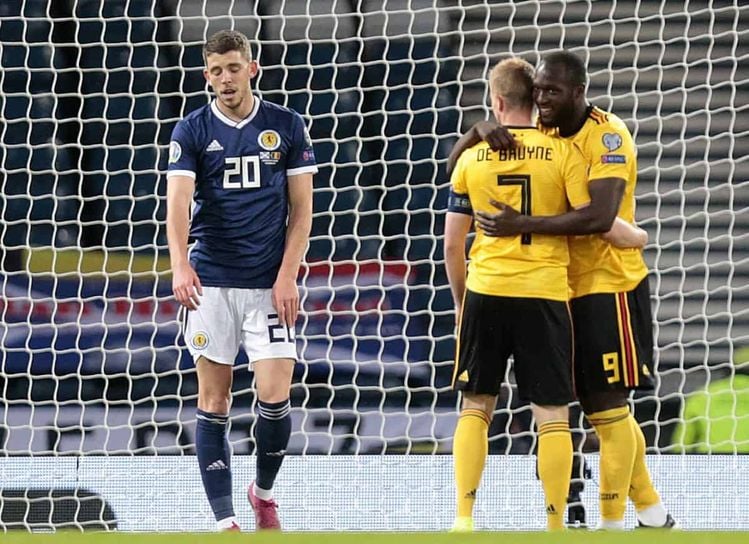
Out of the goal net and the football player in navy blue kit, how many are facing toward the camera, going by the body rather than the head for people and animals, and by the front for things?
2

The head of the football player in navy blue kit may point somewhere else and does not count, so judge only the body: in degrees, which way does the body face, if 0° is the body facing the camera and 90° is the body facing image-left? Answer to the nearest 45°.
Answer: approximately 0°

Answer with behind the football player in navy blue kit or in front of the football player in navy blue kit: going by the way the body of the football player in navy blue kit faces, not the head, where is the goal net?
behind

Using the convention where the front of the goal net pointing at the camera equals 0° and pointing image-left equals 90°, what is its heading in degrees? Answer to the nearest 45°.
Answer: approximately 0°

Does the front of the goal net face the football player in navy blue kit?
yes
